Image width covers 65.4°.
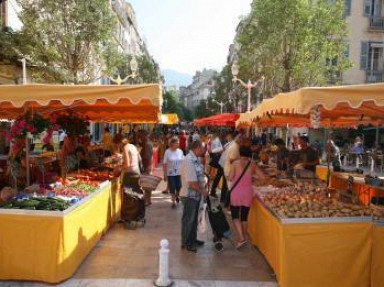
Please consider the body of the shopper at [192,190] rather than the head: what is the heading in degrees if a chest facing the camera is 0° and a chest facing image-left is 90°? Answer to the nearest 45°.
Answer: approximately 270°

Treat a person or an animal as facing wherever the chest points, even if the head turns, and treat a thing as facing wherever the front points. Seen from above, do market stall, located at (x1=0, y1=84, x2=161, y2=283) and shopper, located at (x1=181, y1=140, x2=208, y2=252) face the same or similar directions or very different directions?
same or similar directions

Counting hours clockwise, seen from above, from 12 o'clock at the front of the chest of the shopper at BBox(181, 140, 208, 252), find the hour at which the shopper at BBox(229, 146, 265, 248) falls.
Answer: the shopper at BBox(229, 146, 265, 248) is roughly at 12 o'clock from the shopper at BBox(181, 140, 208, 252).

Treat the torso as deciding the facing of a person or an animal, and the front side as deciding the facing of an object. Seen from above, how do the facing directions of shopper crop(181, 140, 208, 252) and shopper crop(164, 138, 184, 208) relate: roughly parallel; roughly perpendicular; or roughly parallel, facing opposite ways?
roughly perpendicular

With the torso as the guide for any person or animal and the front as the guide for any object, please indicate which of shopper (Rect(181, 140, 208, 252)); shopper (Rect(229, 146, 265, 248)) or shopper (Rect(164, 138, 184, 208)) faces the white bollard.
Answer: shopper (Rect(164, 138, 184, 208))

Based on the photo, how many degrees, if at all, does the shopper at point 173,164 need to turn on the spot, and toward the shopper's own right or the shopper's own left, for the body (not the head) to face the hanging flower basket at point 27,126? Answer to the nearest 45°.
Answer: approximately 45° to the shopper's own right

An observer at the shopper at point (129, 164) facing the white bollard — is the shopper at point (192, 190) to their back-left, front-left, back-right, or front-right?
front-left

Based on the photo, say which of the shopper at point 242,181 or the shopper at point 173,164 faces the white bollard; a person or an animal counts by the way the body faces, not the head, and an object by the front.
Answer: the shopper at point 173,164

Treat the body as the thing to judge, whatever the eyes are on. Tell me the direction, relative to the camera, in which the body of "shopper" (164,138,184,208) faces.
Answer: toward the camera

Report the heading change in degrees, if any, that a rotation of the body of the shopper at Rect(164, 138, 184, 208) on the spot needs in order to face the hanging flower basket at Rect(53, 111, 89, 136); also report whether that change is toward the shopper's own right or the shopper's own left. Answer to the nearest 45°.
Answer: approximately 90° to the shopper's own right

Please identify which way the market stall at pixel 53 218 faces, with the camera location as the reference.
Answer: facing to the right of the viewer

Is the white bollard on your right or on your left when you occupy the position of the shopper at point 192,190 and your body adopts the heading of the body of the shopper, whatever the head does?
on your right

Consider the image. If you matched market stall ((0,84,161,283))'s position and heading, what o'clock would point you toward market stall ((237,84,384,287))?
market stall ((237,84,384,287)) is roughly at 1 o'clock from market stall ((0,84,161,283)).
